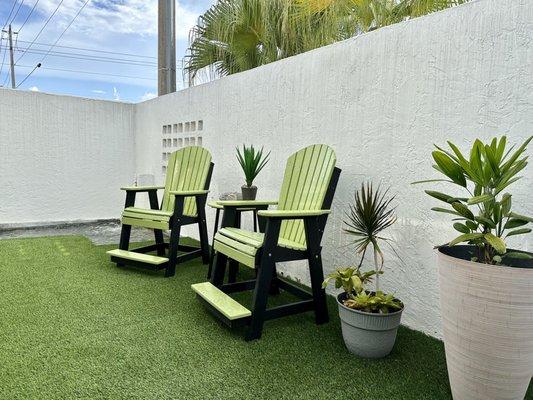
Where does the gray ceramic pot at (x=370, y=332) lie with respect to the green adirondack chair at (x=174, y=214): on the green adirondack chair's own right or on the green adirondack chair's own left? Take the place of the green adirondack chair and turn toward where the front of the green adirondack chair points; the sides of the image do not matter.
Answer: on the green adirondack chair's own left

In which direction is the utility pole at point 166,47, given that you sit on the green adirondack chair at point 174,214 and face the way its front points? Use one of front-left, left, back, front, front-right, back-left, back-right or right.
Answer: back-right

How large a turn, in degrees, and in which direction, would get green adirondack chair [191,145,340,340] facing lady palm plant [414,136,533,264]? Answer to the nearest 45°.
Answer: approximately 90° to its left

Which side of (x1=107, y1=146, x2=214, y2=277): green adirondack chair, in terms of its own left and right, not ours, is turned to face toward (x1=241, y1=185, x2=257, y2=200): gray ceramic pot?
left

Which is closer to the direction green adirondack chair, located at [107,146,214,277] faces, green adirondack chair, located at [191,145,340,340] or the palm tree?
the green adirondack chair

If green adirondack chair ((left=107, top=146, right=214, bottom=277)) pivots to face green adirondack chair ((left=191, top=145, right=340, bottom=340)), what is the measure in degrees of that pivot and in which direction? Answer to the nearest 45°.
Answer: approximately 90° to its left

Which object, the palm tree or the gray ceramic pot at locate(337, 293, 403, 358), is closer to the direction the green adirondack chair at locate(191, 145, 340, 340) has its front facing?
the gray ceramic pot

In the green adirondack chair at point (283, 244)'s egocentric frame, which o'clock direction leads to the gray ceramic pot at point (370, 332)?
The gray ceramic pot is roughly at 9 o'clock from the green adirondack chair.

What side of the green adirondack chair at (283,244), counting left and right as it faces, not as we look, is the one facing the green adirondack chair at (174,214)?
right

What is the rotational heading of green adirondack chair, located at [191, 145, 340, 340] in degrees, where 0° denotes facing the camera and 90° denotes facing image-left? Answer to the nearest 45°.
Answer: approximately 45°

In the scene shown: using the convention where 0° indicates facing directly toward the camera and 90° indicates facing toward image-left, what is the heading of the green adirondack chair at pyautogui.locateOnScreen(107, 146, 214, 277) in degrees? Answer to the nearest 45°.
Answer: approximately 45°

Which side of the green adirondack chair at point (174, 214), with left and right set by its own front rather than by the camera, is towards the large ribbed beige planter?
left

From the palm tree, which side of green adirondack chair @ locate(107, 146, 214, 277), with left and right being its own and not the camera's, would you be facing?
back
